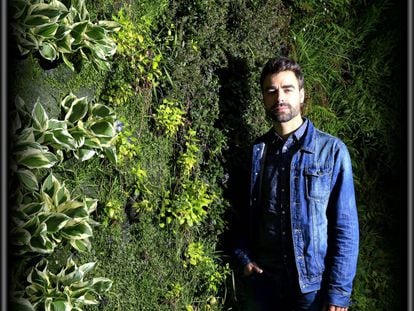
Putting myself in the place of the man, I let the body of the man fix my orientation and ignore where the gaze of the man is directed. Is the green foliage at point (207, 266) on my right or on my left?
on my right

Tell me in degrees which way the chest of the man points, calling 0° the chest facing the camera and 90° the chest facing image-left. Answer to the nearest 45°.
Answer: approximately 45°
